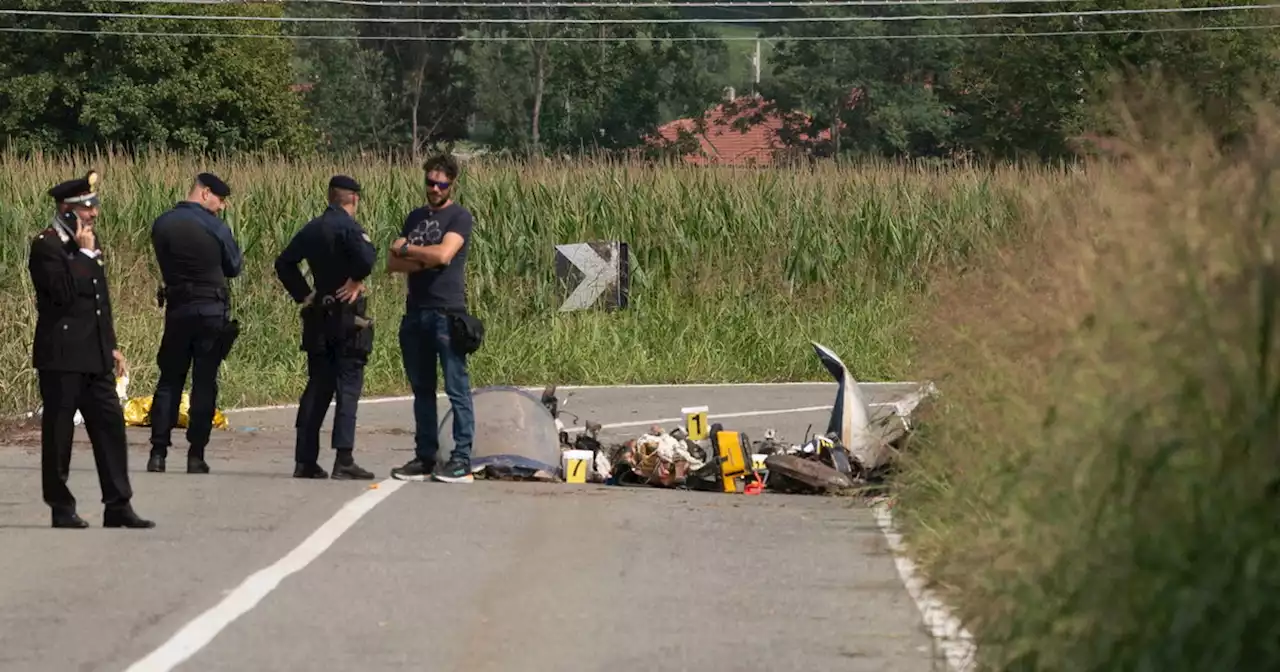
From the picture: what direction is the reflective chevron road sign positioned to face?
toward the camera

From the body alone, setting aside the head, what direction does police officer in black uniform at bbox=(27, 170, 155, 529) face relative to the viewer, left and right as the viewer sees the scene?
facing the viewer and to the right of the viewer

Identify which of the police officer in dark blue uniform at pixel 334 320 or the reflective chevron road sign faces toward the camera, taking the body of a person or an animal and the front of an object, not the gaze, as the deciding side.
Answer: the reflective chevron road sign

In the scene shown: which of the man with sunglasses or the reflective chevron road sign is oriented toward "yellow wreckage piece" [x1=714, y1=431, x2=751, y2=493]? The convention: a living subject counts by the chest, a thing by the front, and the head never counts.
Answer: the reflective chevron road sign

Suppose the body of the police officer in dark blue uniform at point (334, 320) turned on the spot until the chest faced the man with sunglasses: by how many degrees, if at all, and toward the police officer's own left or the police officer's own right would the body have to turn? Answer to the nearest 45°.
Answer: approximately 90° to the police officer's own right

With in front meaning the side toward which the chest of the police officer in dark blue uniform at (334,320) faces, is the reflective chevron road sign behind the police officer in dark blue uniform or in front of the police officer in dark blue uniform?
in front

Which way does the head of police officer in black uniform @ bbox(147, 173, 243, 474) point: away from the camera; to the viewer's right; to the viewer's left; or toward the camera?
to the viewer's right

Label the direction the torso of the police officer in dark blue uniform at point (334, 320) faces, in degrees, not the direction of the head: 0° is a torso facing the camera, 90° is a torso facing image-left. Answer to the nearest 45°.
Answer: approximately 225°

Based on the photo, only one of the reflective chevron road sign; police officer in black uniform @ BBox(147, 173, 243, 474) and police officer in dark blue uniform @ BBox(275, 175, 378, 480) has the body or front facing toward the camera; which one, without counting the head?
the reflective chevron road sign

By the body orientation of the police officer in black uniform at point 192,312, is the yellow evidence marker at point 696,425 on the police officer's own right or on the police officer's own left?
on the police officer's own right

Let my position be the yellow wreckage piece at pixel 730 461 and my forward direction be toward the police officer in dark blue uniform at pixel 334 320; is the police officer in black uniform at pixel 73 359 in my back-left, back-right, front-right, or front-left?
front-left

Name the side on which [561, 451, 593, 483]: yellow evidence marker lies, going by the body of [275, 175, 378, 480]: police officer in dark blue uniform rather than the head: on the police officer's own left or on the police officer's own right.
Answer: on the police officer's own right

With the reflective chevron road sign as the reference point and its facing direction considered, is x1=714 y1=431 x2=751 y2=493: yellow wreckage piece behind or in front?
in front

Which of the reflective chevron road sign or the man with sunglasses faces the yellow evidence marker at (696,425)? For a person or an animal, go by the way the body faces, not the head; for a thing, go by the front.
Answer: the reflective chevron road sign

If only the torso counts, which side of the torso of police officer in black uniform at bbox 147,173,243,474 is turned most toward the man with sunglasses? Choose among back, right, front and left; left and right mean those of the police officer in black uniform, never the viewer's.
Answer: right

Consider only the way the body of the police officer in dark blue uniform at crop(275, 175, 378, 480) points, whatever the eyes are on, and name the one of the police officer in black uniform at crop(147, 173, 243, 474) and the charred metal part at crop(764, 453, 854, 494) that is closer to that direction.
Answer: the charred metal part

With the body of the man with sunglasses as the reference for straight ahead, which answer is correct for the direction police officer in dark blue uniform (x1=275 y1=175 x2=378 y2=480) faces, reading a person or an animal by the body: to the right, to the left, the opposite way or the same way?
the opposite way

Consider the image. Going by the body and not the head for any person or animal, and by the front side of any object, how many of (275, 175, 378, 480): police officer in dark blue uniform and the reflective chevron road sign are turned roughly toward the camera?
1
